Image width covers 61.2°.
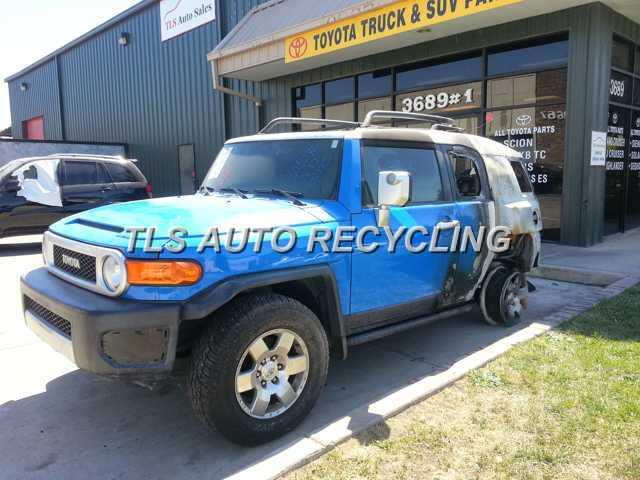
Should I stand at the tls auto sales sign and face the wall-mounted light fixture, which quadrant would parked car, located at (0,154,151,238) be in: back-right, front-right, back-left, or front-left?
back-left

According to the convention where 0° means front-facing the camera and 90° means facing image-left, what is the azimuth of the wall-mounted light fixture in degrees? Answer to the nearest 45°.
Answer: approximately 45°

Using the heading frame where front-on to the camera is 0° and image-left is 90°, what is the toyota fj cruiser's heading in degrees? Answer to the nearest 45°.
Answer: approximately 45°

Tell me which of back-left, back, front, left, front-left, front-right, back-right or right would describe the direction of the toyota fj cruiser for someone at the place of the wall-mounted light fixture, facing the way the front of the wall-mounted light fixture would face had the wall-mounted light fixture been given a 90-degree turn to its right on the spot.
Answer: back-left

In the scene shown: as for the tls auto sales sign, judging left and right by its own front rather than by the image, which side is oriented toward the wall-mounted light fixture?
right

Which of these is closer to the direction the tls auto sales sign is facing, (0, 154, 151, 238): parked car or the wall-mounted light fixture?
the parked car

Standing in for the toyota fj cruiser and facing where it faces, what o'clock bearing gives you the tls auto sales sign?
The tls auto sales sign is roughly at 4 o'clock from the toyota fj cruiser.

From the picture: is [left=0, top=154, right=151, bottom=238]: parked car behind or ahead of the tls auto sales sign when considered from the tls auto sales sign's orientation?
ahead

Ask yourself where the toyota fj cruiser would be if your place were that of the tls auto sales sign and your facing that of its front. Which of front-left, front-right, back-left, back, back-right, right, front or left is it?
front-left

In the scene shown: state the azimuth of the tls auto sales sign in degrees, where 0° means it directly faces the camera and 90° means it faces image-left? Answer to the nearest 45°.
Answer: approximately 45°
